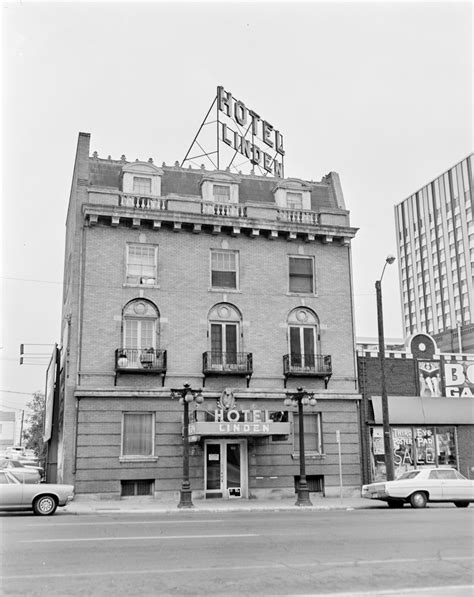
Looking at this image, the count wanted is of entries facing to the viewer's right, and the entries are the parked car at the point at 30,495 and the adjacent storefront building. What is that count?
1

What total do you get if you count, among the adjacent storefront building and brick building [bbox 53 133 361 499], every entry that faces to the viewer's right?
0

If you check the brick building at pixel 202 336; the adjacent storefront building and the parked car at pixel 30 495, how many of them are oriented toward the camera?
2

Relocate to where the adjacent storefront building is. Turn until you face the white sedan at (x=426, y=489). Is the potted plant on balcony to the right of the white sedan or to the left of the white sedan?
right

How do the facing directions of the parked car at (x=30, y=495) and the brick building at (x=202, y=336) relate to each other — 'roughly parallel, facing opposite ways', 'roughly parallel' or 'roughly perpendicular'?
roughly perpendicular

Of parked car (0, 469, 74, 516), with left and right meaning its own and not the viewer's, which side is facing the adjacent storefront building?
front

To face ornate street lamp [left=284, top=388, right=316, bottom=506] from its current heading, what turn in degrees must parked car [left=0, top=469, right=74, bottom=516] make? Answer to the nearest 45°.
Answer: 0° — it already faces it

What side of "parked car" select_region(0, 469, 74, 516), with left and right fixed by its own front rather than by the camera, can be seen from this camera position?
right

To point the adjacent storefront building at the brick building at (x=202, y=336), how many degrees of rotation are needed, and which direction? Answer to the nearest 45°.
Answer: approximately 45° to its right
